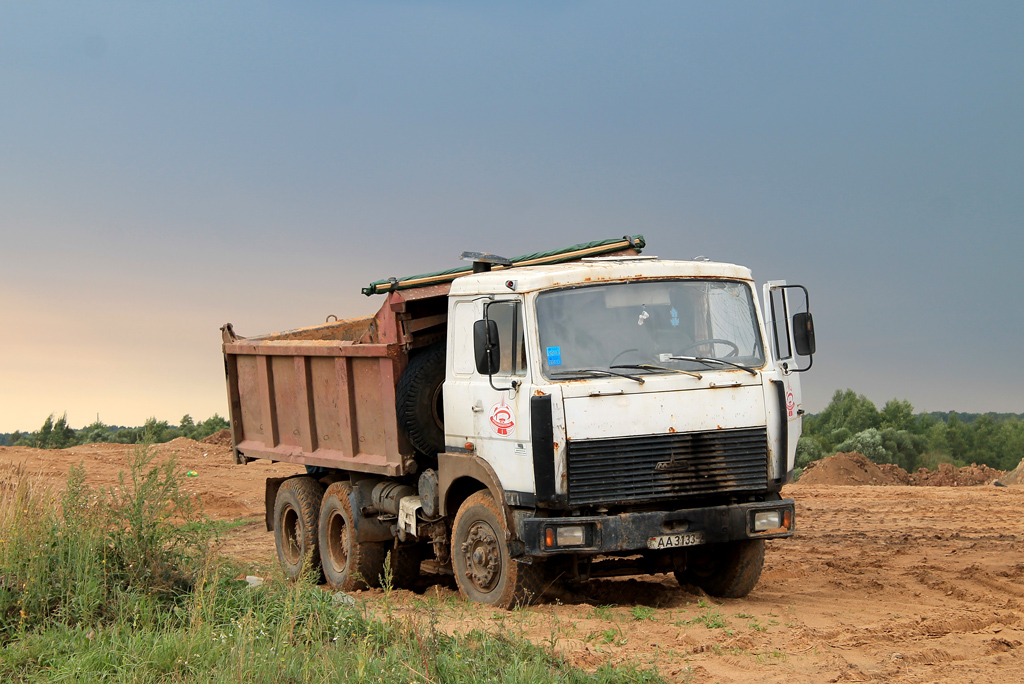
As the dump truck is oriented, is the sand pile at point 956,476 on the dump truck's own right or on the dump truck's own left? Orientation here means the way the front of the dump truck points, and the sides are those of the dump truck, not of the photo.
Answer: on the dump truck's own left

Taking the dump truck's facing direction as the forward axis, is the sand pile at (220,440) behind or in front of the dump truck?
behind

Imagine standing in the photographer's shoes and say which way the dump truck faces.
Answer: facing the viewer and to the right of the viewer

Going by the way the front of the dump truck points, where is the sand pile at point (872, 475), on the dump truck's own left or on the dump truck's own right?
on the dump truck's own left

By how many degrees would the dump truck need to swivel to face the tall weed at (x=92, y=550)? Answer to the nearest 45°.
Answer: approximately 135° to its right

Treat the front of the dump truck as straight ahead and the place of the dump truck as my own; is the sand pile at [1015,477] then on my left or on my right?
on my left
